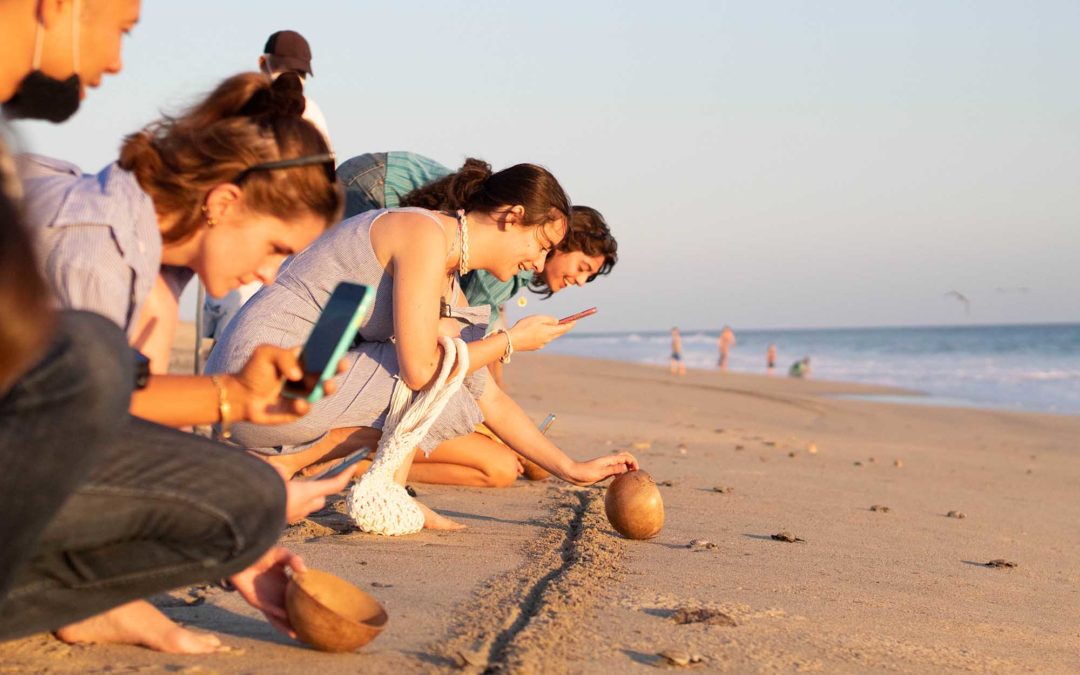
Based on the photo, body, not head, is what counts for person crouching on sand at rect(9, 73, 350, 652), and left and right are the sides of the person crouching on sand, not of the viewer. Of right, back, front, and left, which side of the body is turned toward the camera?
right

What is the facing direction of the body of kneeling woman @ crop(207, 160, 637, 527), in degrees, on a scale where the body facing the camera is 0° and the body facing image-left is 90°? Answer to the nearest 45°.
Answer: approximately 270°

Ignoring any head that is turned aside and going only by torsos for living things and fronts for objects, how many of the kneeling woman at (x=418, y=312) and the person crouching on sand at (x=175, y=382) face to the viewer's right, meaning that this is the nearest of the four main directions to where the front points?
2

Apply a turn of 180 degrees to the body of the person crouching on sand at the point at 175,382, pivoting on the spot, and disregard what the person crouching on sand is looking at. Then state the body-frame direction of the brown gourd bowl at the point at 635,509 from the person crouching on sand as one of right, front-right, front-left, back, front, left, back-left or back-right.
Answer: back-right

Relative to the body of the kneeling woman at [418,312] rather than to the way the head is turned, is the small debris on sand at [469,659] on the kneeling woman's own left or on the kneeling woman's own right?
on the kneeling woman's own right

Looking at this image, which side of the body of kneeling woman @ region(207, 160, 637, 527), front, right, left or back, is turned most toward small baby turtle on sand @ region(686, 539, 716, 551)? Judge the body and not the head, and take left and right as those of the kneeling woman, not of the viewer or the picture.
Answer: front

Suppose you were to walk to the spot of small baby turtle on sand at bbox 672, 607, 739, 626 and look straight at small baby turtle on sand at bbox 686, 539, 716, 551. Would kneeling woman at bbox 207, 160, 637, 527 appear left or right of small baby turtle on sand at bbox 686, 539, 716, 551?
left

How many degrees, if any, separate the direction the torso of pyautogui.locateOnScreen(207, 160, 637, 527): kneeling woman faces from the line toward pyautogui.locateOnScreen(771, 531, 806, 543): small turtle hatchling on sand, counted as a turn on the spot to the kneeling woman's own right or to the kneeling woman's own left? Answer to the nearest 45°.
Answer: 0° — they already face it

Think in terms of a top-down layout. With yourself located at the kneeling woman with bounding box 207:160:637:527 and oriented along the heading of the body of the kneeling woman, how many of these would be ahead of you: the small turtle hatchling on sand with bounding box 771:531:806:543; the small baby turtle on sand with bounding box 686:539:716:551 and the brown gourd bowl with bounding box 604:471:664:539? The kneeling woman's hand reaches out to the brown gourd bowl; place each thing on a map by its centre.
3

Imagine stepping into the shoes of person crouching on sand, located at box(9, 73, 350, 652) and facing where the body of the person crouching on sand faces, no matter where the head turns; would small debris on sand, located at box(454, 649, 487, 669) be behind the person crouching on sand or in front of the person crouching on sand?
in front

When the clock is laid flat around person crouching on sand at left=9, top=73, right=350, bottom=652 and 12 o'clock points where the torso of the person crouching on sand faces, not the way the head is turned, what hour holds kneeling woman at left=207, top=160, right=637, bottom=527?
The kneeling woman is roughly at 10 o'clock from the person crouching on sand.

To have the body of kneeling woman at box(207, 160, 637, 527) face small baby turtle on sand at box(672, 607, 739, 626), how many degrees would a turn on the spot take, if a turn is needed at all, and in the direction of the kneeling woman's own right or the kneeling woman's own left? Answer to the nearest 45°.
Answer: approximately 45° to the kneeling woman's own right
